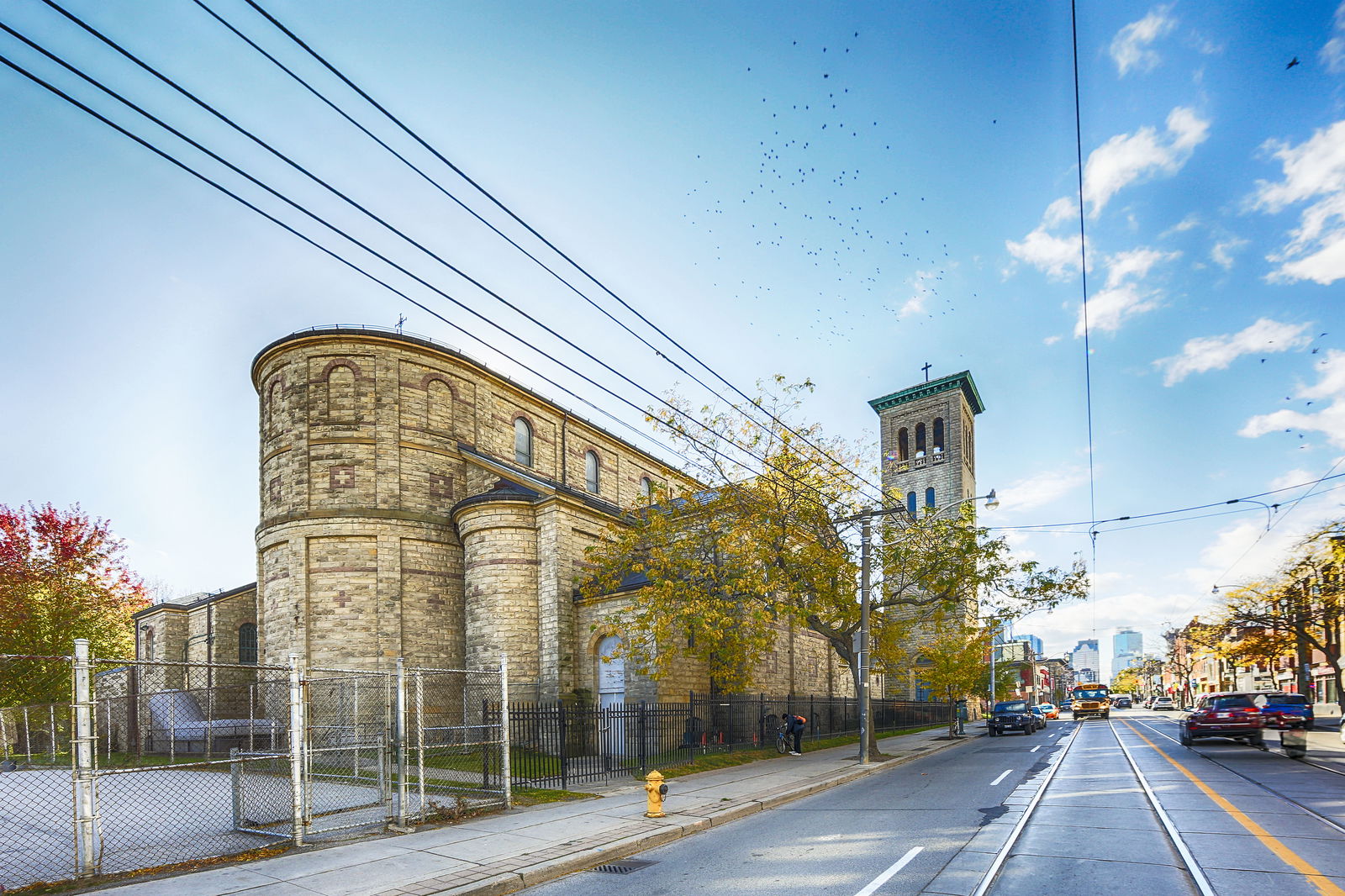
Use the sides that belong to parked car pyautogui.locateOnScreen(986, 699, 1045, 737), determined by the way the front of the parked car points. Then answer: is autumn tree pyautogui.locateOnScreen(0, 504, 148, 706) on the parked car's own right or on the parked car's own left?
on the parked car's own right

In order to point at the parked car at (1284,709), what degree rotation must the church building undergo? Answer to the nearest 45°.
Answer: approximately 45° to its right

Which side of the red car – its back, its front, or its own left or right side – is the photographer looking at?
back

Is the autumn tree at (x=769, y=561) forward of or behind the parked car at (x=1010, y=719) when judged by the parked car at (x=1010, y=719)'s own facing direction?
forward

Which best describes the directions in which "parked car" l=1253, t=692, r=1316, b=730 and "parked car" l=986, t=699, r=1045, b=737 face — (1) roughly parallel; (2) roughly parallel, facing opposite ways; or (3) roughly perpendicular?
roughly parallel, facing opposite ways

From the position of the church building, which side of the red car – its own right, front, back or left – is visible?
left

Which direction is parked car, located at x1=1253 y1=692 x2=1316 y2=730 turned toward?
away from the camera

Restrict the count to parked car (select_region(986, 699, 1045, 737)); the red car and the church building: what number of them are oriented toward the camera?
1

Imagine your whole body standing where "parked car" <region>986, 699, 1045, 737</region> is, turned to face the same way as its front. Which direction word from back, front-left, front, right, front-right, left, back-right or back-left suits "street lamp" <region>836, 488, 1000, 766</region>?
front

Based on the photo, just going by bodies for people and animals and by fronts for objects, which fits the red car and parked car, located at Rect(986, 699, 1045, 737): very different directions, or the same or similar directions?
very different directions

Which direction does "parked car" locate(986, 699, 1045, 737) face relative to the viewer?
toward the camera

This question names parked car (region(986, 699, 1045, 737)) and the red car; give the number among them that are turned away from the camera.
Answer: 1

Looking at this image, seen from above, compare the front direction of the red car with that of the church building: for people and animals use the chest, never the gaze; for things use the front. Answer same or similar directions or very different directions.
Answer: same or similar directions

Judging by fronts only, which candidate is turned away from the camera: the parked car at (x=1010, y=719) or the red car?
the red car

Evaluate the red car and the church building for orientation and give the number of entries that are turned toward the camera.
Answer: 0

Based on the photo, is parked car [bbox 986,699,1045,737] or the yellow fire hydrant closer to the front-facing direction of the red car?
the parked car

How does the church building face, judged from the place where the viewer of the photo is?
facing away from the viewer and to the right of the viewer

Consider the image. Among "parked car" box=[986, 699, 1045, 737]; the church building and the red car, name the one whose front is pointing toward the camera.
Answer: the parked car

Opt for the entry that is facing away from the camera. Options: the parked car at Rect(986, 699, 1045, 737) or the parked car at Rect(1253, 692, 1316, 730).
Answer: the parked car at Rect(1253, 692, 1316, 730)
